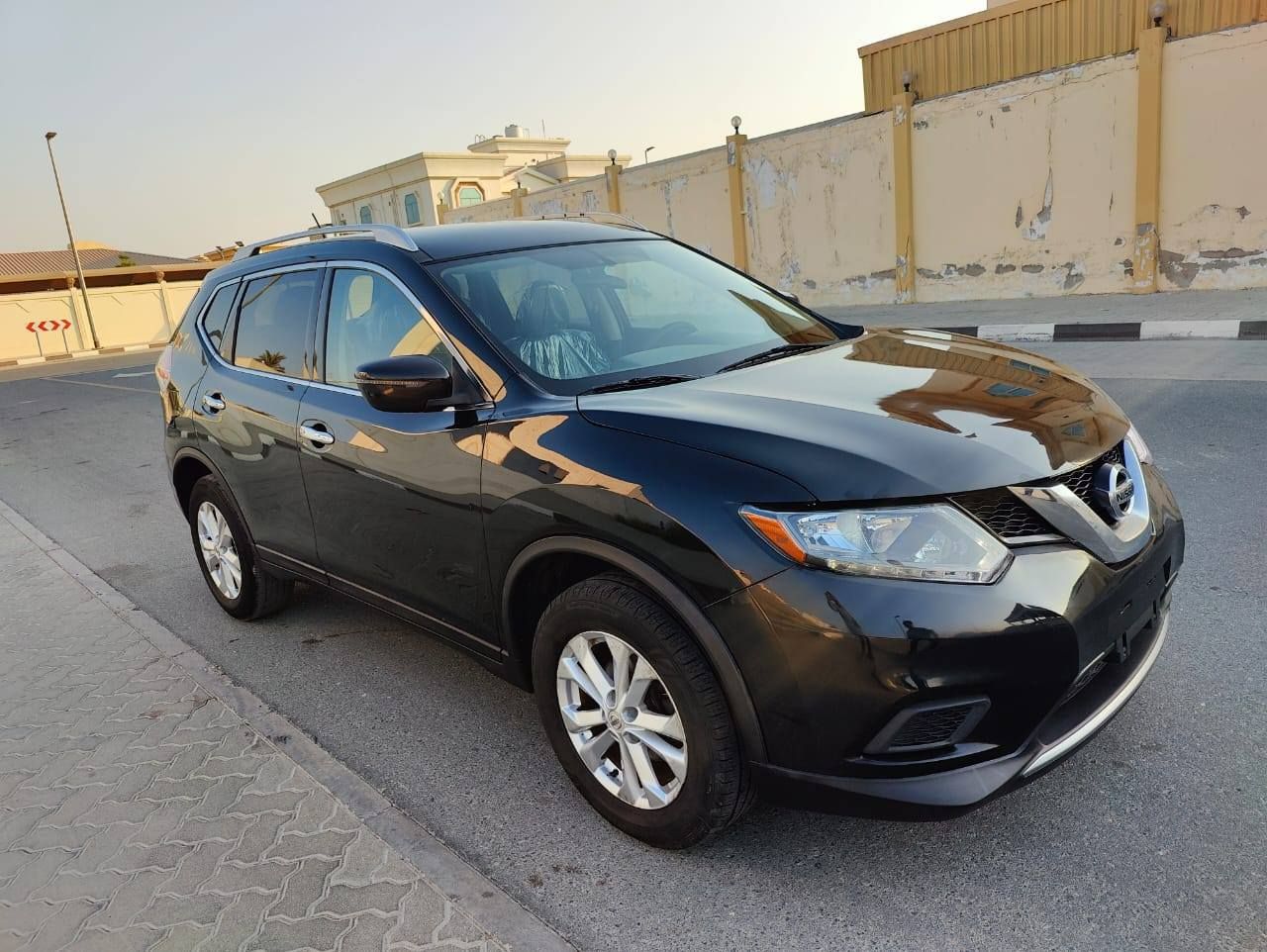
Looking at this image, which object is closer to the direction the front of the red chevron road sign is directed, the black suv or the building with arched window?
the black suv

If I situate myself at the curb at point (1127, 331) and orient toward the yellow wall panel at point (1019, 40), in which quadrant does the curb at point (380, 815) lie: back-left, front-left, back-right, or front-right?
back-left

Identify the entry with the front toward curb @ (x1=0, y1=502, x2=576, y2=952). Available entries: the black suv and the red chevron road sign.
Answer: the red chevron road sign

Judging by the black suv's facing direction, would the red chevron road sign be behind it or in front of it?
behind

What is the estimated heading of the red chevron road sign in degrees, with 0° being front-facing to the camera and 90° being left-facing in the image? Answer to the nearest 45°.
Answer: approximately 0°

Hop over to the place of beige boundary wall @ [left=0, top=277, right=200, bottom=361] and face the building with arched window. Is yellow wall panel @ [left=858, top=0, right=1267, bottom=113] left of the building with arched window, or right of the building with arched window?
right

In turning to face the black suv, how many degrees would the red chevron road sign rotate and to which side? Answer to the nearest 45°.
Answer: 0° — it already faces it

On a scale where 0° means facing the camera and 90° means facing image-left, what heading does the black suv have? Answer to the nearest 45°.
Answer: approximately 315°

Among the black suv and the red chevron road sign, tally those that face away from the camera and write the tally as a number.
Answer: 0

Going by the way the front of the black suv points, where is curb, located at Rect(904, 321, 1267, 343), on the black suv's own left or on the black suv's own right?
on the black suv's own left

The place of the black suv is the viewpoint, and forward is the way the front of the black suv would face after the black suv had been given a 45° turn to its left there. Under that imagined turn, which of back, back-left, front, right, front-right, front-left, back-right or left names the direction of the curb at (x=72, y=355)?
back-left

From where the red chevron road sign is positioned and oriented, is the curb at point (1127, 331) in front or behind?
in front
